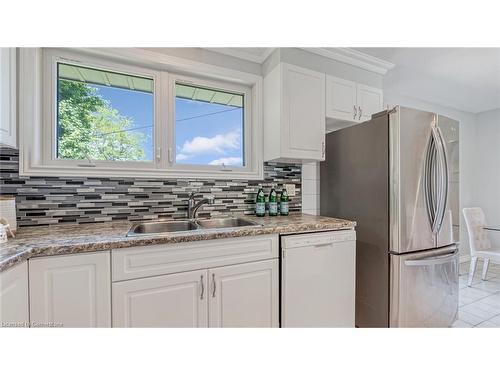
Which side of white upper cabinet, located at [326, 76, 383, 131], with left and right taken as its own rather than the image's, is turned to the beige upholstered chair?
left

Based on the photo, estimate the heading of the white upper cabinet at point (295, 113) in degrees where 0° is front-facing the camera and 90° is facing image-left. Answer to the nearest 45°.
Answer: approximately 315°

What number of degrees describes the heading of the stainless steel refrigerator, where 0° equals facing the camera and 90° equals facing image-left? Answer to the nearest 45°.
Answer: approximately 315°

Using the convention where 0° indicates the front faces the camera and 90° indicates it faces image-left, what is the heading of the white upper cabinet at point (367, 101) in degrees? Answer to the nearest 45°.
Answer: approximately 315°
